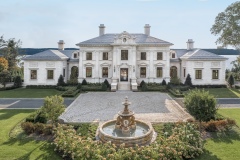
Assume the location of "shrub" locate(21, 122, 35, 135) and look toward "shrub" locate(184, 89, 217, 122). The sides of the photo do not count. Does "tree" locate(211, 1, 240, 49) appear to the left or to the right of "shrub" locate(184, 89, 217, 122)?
left

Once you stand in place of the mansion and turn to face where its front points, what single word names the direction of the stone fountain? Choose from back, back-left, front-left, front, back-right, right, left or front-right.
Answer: front

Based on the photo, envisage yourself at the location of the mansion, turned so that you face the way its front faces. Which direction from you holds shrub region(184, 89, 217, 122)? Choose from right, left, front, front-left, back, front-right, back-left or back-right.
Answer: front

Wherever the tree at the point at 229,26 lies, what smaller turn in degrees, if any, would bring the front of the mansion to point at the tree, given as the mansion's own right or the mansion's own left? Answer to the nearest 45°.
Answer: approximately 90° to the mansion's own left

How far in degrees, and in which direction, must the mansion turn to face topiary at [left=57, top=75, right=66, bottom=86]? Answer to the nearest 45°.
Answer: approximately 90° to its right

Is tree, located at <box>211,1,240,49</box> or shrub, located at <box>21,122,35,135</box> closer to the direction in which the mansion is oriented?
the shrub

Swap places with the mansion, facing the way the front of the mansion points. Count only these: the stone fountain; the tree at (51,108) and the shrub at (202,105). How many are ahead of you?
3

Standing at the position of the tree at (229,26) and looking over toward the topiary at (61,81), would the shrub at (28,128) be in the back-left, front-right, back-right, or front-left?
front-left

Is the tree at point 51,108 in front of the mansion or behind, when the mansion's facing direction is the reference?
in front

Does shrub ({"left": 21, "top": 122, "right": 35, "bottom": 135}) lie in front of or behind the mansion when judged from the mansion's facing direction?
in front
